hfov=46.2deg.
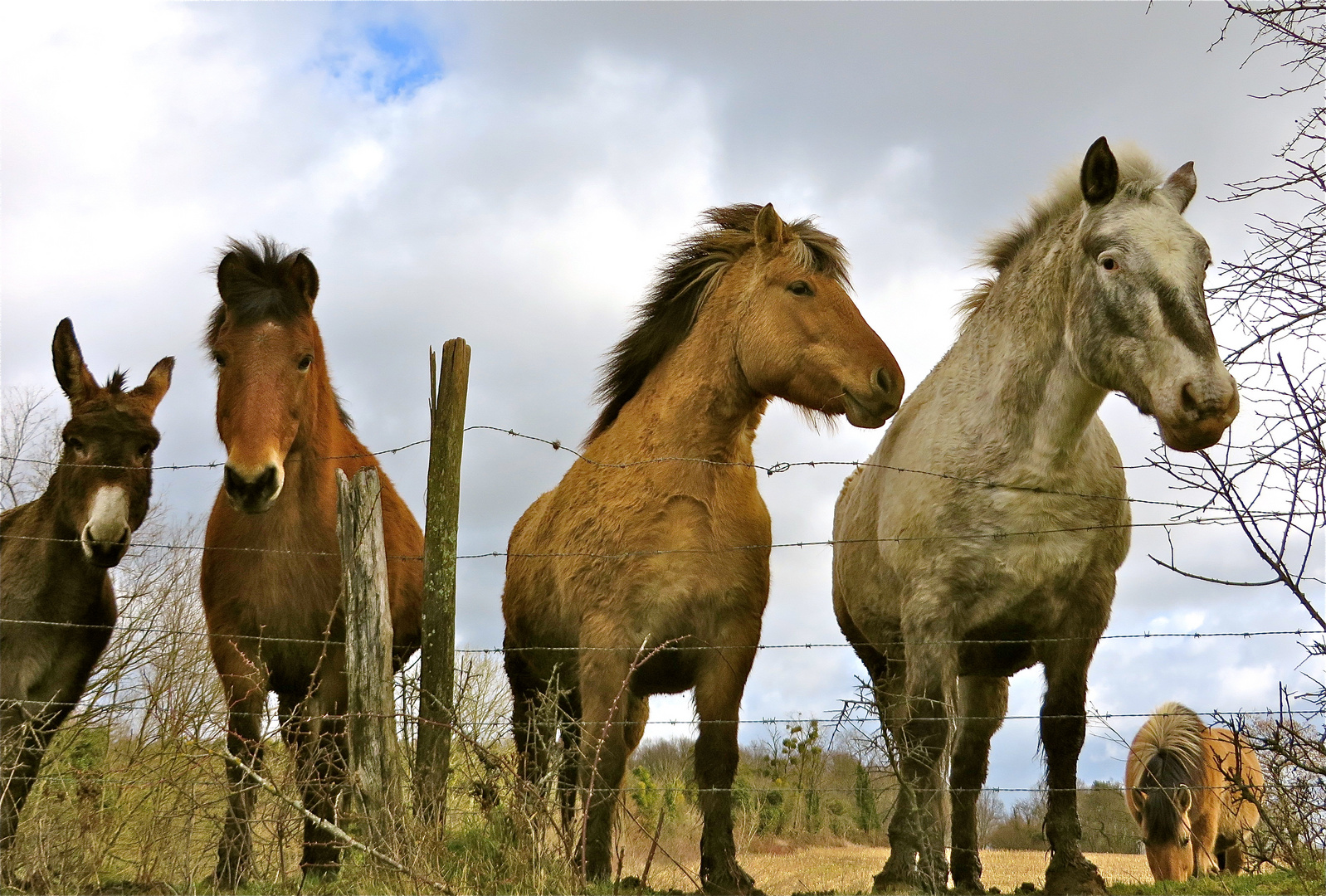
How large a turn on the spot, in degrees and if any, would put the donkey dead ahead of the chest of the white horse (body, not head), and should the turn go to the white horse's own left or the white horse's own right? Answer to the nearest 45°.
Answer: approximately 135° to the white horse's own right

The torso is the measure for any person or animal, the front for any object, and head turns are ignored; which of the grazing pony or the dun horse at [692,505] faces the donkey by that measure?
the grazing pony

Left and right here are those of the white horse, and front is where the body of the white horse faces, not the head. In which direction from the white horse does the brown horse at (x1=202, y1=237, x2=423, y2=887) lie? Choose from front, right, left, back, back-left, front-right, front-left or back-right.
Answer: back-right

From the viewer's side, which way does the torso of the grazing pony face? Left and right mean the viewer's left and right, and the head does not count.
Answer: facing the viewer and to the left of the viewer

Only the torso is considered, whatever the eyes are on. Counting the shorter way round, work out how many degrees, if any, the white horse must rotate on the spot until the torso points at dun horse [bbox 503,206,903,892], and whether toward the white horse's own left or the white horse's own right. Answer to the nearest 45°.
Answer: approximately 135° to the white horse's own right

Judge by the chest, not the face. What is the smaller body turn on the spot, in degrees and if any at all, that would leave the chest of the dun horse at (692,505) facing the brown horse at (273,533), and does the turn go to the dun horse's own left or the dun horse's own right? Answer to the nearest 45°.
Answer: approximately 135° to the dun horse's own right

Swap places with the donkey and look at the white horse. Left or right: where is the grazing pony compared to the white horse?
left

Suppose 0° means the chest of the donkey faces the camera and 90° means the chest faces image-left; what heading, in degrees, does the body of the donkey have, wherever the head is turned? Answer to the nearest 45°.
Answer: approximately 315°

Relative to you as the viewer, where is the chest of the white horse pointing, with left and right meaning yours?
facing the viewer and to the right of the viewer

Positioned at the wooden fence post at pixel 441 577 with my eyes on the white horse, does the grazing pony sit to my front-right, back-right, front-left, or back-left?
front-left

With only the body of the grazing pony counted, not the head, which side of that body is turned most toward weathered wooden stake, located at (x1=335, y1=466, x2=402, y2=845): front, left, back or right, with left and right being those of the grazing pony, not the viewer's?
front

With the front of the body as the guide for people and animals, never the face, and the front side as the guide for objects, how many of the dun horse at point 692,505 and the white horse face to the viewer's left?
0

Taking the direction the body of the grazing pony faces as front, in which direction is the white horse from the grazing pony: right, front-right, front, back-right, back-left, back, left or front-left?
front-left

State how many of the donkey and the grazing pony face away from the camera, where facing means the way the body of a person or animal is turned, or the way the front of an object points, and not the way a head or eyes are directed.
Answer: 0

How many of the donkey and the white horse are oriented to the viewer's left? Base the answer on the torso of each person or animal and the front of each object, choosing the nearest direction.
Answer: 0

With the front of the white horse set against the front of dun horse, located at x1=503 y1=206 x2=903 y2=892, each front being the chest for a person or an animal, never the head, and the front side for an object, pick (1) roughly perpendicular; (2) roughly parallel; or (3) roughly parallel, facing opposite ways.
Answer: roughly parallel

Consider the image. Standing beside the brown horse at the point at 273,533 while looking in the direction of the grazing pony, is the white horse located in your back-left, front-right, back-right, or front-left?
front-right
